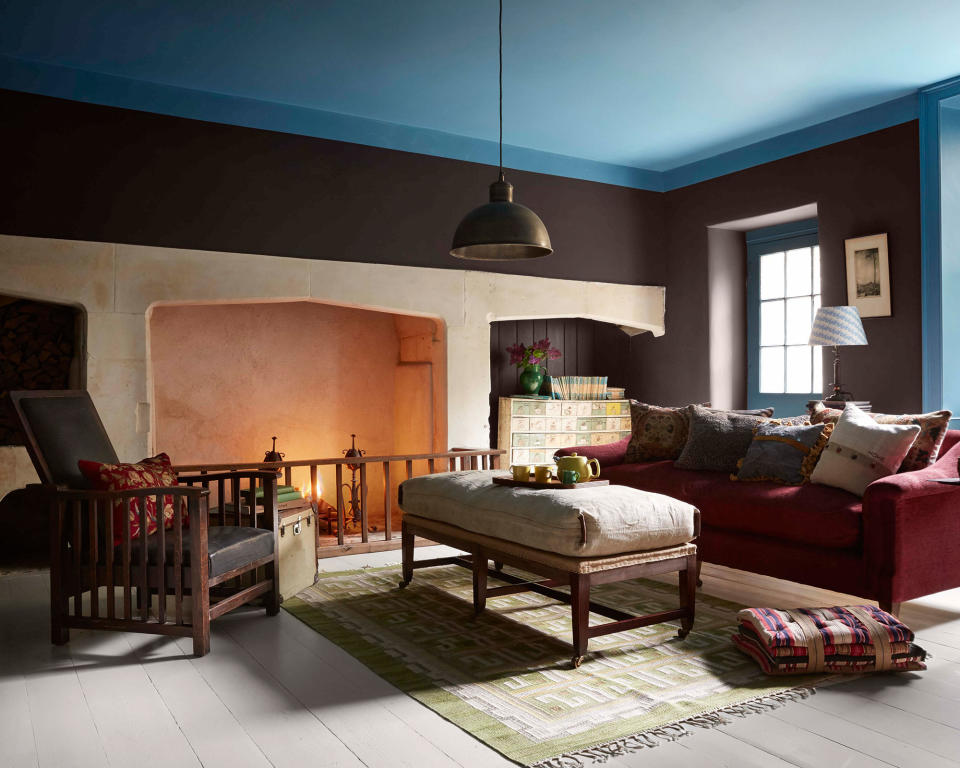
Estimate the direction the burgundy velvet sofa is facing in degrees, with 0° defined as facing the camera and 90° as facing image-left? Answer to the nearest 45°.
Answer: approximately 45°

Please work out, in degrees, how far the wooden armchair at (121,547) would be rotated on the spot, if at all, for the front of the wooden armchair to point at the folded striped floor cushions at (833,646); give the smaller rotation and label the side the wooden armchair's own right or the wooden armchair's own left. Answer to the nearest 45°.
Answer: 0° — it already faces it

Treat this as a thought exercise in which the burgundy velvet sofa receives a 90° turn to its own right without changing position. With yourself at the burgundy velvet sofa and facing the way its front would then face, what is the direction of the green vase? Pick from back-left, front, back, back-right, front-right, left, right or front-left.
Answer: front

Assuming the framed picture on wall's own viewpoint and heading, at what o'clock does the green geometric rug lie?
The green geometric rug is roughly at 11 o'clock from the framed picture on wall.

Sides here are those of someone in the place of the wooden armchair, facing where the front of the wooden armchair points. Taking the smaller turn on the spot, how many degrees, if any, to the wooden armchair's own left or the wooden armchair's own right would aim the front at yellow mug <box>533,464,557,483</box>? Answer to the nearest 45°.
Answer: approximately 45° to the wooden armchair's own left

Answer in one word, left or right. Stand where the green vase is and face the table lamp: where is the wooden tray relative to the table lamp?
right
